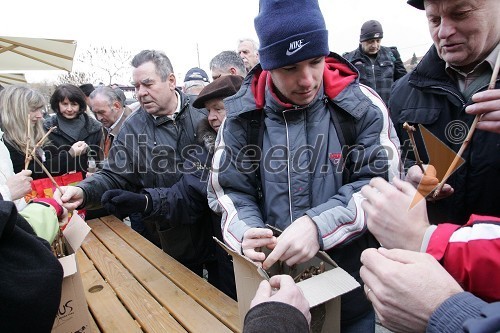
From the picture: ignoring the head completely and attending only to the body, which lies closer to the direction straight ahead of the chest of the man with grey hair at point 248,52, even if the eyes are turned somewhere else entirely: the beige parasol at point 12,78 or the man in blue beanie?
the man in blue beanie

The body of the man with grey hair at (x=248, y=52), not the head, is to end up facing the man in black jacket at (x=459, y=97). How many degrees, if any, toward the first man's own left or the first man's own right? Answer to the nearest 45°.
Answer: approximately 45° to the first man's own left

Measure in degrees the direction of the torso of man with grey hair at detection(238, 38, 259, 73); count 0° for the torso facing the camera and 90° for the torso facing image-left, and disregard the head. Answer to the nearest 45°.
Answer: approximately 45°

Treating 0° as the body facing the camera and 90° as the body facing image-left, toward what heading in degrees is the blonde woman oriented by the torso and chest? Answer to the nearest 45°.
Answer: approximately 270°

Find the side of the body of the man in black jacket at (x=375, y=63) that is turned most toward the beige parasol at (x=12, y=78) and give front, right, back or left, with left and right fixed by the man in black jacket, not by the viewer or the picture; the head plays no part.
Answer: right
